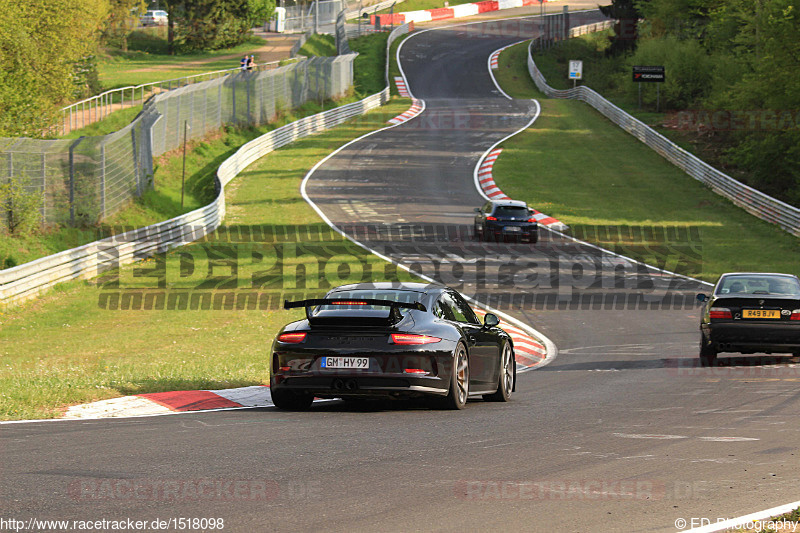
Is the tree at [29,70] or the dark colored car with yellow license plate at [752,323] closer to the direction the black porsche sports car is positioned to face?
the dark colored car with yellow license plate

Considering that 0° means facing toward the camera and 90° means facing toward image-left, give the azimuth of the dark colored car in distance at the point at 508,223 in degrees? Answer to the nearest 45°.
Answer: approximately 180°

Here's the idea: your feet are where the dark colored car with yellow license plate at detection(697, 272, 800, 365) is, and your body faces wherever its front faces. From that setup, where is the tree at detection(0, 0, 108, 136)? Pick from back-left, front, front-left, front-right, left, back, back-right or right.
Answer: front-left

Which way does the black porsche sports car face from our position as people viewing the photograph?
facing away from the viewer and to the right of the viewer

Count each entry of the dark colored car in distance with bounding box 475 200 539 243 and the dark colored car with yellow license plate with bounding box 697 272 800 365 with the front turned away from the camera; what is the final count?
2

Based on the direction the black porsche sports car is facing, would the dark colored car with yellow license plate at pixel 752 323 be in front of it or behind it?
in front

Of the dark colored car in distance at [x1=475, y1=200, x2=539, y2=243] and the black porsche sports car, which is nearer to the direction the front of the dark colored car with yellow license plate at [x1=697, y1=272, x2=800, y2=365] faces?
the dark colored car in distance

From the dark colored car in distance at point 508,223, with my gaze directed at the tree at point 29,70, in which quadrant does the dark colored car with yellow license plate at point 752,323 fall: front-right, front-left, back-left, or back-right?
back-left

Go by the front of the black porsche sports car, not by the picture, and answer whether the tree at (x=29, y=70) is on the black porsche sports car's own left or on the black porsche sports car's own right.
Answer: on the black porsche sports car's own left

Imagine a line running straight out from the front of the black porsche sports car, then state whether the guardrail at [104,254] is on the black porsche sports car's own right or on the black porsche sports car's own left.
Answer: on the black porsche sports car's own left

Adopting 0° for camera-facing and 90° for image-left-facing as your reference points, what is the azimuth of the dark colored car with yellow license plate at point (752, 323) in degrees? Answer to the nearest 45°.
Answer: approximately 180°

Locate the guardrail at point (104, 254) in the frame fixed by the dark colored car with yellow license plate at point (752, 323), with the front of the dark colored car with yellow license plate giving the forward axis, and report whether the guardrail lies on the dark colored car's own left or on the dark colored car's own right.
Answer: on the dark colored car's own left

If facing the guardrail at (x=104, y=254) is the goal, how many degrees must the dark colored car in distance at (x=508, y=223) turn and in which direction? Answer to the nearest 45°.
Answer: approximately 135° to its left

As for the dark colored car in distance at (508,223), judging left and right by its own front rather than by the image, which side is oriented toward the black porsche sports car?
back
